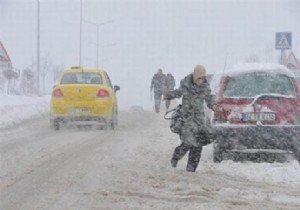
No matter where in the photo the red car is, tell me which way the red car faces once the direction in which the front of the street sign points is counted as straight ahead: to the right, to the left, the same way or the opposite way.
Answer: the opposite way

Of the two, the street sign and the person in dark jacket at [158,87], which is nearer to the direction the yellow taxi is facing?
the person in dark jacket

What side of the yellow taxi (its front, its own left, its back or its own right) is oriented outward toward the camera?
back

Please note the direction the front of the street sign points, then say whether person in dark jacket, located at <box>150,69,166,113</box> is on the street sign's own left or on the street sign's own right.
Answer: on the street sign's own right

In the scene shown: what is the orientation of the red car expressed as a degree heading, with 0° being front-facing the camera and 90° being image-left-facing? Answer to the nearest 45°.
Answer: approximately 180°

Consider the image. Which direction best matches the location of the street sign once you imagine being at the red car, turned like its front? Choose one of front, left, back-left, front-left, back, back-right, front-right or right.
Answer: front

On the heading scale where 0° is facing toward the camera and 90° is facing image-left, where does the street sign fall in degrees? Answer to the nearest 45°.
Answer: approximately 0°

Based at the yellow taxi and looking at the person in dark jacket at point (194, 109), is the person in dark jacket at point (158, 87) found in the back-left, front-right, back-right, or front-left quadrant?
back-left
